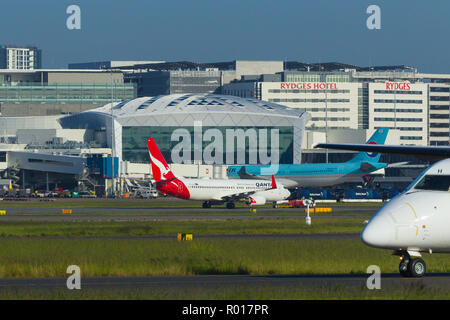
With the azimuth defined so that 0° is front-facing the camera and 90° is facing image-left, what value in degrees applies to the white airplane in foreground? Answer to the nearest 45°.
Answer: approximately 45°
